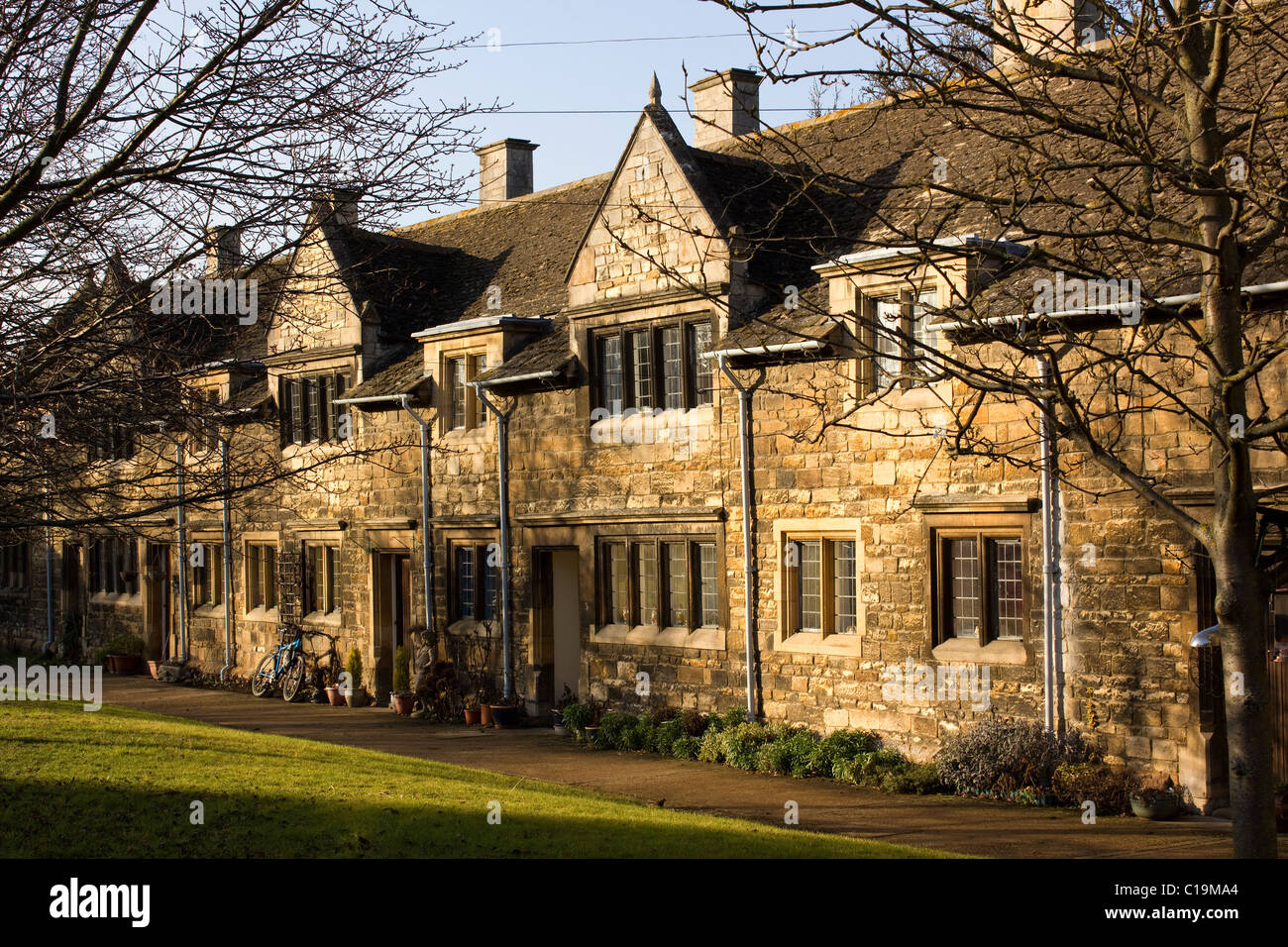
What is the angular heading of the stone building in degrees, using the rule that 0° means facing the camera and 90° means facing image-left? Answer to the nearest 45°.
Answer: approximately 45°
